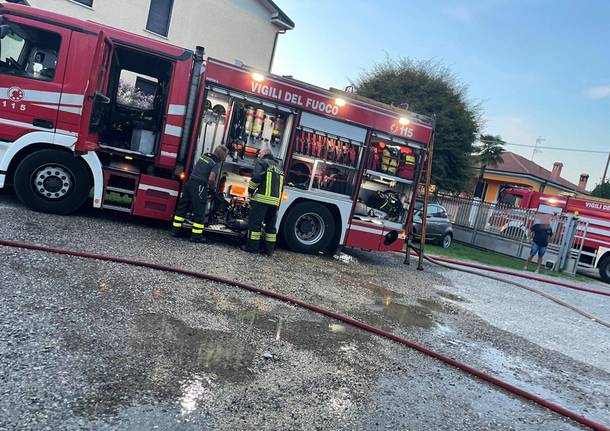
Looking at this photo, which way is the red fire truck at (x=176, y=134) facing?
to the viewer's left

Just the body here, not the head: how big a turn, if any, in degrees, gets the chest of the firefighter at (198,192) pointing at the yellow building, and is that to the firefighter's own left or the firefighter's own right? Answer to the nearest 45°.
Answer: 0° — they already face it

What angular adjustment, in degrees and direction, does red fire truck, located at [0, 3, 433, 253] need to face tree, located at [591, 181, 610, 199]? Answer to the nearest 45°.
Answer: approximately 135° to its right

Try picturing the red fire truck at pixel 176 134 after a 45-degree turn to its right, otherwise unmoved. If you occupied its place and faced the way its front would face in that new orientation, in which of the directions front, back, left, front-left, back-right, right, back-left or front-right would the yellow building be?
right

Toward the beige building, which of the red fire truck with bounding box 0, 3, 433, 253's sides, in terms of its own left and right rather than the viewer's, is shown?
right

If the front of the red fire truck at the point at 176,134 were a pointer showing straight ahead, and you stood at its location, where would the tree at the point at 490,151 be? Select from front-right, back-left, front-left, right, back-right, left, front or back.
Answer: back-right

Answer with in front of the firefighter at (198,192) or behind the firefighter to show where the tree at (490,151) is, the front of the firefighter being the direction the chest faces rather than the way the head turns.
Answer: in front

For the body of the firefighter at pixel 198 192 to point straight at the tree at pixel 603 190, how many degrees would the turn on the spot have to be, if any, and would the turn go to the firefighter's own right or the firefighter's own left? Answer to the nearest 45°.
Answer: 0° — they already face it

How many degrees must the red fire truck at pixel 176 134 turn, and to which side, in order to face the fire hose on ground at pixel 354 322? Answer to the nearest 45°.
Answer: approximately 135° to its left

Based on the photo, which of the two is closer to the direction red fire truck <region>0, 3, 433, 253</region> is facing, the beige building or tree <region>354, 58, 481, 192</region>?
the beige building

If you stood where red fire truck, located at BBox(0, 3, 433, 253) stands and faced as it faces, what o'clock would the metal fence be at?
The metal fence is roughly at 5 o'clock from the red fire truck.

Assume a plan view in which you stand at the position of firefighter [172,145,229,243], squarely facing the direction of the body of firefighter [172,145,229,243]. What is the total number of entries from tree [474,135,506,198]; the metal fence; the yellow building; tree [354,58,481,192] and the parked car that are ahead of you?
5

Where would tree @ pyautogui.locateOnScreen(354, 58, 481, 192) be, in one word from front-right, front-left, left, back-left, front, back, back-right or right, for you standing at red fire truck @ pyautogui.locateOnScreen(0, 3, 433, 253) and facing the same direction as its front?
back-right

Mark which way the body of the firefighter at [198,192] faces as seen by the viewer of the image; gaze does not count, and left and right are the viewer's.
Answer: facing away from the viewer and to the right of the viewer

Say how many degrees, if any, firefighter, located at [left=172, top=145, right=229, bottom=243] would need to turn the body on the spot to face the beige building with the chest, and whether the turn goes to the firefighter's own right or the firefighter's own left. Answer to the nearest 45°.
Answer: approximately 45° to the firefighter's own left

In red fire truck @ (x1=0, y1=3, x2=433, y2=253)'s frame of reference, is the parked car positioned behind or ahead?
behind
